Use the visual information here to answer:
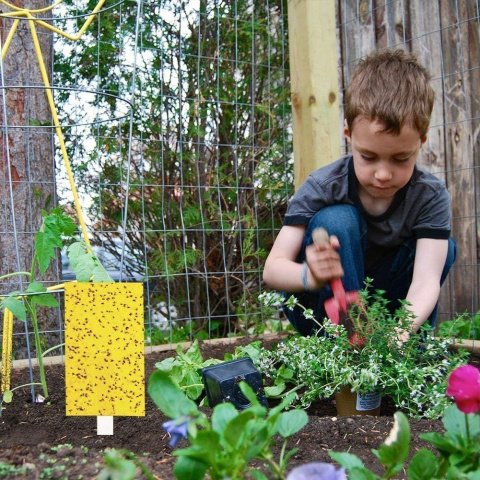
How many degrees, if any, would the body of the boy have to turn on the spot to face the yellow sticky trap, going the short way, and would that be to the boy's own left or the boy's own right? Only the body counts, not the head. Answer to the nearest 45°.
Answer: approximately 45° to the boy's own right

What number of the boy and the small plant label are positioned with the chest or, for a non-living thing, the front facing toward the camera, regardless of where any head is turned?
2

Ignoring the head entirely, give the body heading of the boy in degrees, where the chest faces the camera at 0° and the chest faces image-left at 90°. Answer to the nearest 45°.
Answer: approximately 0°
